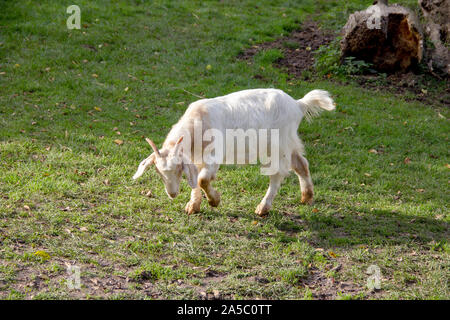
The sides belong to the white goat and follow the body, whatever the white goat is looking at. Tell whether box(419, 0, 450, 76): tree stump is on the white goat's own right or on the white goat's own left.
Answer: on the white goat's own right

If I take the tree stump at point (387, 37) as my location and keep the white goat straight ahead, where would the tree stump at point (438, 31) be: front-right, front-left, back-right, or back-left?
back-left

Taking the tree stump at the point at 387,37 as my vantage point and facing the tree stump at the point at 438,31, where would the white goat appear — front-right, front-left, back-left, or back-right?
back-right

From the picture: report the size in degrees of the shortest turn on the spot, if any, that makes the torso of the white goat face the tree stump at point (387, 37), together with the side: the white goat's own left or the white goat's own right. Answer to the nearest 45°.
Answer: approximately 135° to the white goat's own right

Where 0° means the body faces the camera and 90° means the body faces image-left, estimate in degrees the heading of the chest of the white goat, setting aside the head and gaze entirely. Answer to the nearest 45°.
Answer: approximately 90°
